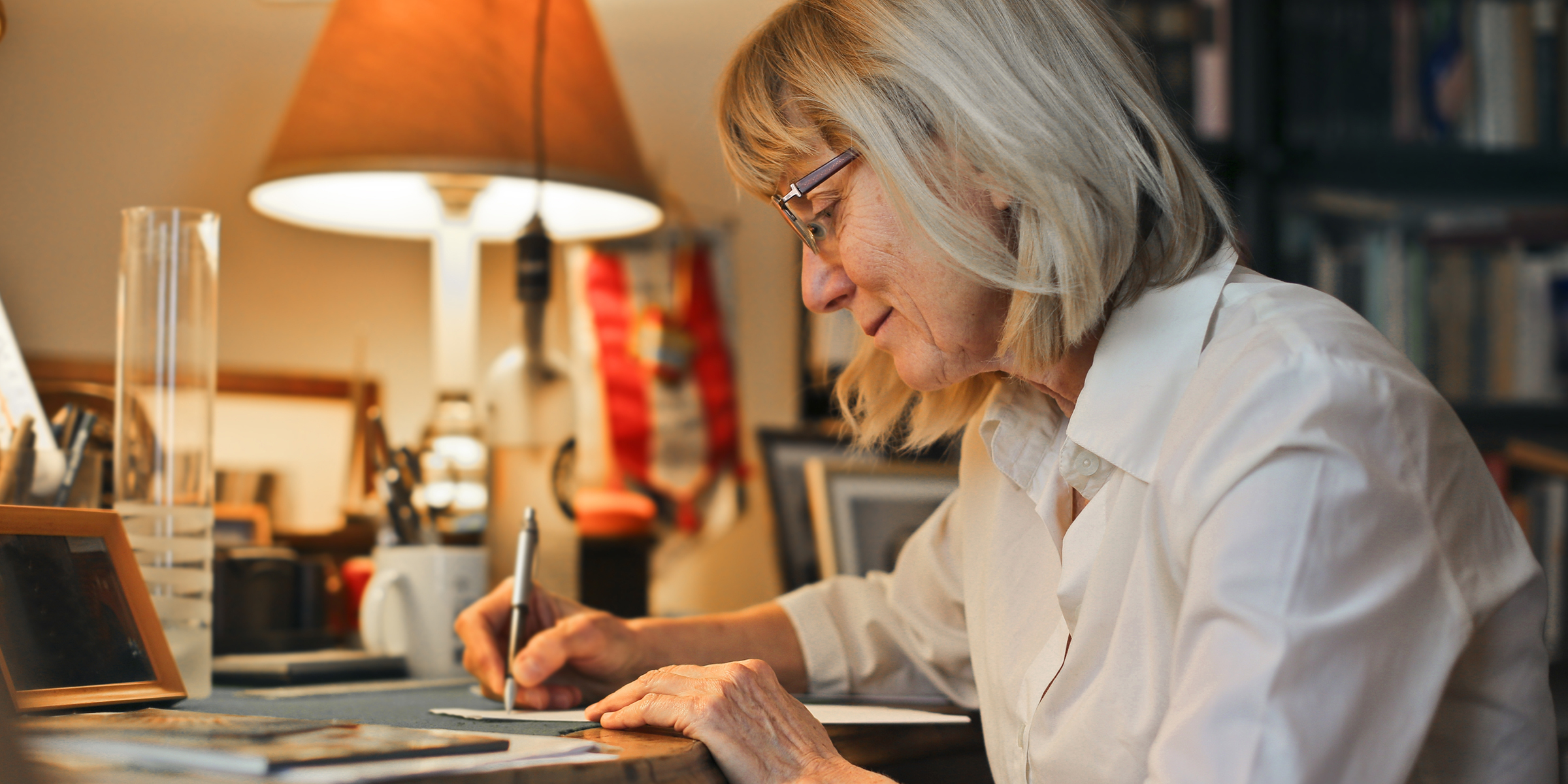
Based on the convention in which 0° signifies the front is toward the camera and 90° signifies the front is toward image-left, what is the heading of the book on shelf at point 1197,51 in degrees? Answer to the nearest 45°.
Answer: approximately 0°

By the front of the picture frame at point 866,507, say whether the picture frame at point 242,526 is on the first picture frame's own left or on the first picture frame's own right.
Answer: on the first picture frame's own right

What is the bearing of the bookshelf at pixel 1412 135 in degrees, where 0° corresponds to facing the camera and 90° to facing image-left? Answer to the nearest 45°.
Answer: approximately 0°

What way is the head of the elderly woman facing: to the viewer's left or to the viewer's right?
to the viewer's left

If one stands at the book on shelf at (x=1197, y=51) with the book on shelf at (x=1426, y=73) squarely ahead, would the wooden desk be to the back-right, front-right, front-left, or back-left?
back-right
